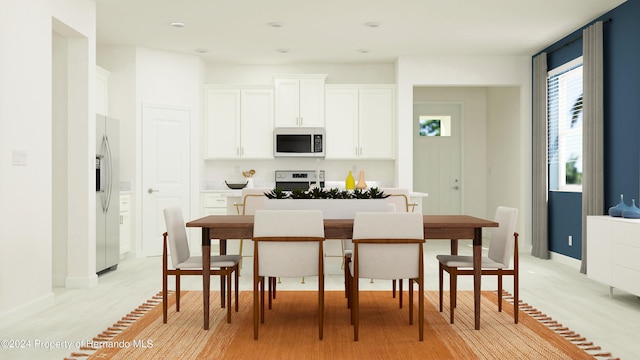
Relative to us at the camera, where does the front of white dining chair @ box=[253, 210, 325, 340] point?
facing away from the viewer

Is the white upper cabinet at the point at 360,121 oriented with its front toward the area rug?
yes

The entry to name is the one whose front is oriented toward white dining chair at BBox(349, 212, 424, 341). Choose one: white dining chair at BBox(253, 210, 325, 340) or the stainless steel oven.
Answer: the stainless steel oven

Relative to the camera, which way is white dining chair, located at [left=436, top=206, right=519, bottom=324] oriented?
to the viewer's left

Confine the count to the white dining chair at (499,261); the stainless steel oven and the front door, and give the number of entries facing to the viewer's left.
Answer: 1

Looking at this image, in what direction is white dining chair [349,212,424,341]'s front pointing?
away from the camera

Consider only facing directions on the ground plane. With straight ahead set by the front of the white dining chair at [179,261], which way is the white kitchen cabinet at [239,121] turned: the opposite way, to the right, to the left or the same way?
to the right

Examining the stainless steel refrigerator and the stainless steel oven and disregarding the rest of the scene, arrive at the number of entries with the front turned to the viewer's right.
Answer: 1

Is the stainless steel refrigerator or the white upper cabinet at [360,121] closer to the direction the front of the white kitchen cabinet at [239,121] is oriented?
the stainless steel refrigerator

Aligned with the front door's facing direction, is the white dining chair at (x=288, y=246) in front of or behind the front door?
in front
